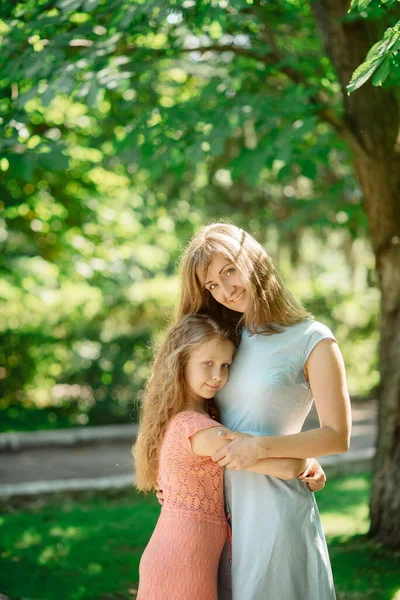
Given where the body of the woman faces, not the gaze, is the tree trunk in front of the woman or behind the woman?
behind

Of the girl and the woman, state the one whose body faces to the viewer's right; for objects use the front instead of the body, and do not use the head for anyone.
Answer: the girl

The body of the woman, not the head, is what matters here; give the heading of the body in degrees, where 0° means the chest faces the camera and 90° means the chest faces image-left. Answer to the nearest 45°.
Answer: approximately 45°

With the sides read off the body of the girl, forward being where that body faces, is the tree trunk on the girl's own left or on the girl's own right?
on the girl's own left

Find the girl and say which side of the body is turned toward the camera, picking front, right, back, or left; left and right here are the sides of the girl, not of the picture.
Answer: right

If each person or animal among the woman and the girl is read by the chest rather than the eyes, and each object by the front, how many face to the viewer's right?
1
